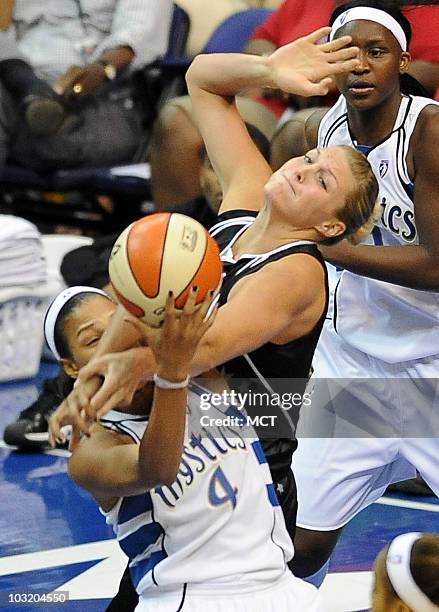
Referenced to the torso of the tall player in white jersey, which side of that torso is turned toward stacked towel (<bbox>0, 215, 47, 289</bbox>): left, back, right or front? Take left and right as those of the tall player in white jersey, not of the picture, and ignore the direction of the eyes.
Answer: right

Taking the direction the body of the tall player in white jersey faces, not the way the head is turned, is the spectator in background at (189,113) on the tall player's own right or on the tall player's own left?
on the tall player's own right

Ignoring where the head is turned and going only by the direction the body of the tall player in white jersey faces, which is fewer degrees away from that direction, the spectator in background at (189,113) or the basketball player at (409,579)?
the basketball player

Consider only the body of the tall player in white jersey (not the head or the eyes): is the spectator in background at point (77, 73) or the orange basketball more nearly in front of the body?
the orange basketball

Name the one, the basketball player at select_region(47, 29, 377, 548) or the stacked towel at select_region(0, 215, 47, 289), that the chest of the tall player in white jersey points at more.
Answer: the basketball player

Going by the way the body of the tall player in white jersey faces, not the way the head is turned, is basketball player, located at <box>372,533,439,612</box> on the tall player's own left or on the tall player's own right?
on the tall player's own left

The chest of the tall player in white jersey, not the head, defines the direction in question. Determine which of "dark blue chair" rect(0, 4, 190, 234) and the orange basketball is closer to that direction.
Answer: the orange basketball

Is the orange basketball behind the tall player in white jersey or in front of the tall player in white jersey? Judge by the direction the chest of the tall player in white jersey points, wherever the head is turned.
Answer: in front

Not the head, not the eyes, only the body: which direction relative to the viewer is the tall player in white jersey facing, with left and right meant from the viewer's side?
facing the viewer and to the left of the viewer

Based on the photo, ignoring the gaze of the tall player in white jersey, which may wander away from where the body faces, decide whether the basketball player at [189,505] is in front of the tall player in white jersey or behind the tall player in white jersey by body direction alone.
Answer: in front
